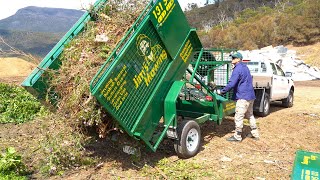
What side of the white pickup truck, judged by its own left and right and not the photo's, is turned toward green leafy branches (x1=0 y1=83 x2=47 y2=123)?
back

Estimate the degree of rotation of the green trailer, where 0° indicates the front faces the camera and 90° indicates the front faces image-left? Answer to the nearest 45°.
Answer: approximately 225°

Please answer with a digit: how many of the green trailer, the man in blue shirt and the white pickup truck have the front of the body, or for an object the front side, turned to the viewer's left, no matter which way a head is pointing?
1

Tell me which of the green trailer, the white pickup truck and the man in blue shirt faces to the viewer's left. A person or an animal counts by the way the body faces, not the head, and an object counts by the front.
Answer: the man in blue shirt

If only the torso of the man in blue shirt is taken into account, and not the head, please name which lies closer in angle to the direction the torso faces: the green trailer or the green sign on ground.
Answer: the green trailer

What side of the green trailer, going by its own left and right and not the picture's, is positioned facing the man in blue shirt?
front

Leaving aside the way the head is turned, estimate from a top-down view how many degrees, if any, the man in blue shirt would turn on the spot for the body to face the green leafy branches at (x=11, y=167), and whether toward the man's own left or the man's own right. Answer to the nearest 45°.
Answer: approximately 45° to the man's own left

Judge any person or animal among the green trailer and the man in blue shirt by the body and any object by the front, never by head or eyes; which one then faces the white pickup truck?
the green trailer

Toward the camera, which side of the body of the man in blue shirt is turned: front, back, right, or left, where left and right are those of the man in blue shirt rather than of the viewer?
left

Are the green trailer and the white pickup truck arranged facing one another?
no

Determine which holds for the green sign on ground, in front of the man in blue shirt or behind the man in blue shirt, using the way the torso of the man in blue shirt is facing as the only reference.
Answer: behind

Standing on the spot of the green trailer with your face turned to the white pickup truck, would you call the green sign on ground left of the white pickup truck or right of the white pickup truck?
right

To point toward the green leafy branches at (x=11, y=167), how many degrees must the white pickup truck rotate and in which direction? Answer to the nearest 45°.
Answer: approximately 180°

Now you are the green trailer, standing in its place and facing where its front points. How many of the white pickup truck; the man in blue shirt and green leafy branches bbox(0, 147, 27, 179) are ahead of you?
2

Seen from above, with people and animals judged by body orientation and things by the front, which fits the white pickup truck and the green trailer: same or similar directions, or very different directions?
same or similar directions

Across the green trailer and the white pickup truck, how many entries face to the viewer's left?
0

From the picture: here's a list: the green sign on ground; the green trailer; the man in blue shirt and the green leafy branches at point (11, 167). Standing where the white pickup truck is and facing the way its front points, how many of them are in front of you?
0
